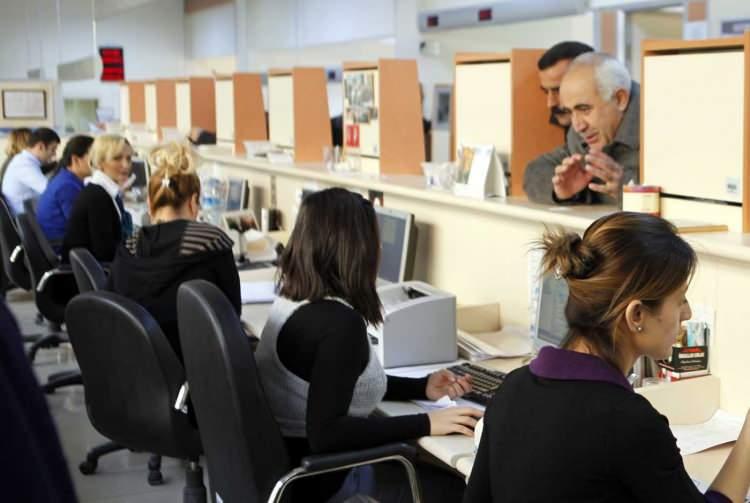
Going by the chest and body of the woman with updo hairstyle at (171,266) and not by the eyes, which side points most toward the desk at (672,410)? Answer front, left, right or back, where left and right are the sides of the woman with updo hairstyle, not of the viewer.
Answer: right

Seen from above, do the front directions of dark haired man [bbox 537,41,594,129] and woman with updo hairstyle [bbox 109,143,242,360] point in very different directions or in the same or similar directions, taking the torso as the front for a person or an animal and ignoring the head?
very different directions

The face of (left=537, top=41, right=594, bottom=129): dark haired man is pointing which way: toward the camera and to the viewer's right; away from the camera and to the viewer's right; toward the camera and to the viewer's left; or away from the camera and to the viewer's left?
toward the camera and to the viewer's left

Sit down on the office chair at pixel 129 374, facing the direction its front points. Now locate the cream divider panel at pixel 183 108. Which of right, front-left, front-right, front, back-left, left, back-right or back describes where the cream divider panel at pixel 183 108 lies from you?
front-left

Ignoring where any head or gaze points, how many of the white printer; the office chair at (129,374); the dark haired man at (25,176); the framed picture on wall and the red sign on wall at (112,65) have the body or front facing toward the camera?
2

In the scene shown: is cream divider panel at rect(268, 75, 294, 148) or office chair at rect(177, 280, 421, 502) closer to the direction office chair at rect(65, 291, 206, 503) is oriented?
the cream divider panel

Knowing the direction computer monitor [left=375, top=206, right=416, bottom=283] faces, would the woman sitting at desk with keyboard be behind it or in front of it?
in front

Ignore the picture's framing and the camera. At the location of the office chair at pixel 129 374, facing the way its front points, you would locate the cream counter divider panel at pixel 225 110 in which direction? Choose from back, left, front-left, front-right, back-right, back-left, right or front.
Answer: front-left

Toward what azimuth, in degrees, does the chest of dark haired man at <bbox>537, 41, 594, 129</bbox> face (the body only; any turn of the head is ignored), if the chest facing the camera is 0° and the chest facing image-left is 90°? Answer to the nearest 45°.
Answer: approximately 45°

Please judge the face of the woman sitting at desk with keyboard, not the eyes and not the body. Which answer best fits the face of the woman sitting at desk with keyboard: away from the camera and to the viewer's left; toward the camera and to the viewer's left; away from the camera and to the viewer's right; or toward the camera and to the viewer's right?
away from the camera and to the viewer's right

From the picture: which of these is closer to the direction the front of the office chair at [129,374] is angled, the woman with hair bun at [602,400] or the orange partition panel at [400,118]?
the orange partition panel

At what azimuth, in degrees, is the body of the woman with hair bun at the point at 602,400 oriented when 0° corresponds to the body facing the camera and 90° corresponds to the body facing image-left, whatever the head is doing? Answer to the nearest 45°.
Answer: approximately 225°

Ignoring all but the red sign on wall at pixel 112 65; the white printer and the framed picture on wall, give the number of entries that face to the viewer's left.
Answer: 1
